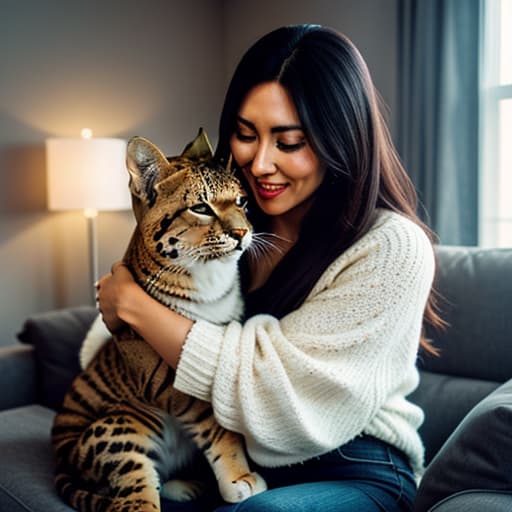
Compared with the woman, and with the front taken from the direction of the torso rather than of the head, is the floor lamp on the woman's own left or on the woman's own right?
on the woman's own right

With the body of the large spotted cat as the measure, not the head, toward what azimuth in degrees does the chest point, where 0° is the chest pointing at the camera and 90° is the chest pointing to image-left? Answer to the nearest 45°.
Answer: approximately 315°

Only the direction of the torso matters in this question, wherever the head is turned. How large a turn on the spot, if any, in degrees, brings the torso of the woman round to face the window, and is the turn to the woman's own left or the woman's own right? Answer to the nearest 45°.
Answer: approximately 180°

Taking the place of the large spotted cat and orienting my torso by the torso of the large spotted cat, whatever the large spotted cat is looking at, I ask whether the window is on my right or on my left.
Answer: on my left

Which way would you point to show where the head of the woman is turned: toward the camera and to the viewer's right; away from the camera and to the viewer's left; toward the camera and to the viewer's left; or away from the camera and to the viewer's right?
toward the camera and to the viewer's left

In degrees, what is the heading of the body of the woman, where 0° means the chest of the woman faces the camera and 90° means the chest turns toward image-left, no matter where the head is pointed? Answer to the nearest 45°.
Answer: approximately 45°
